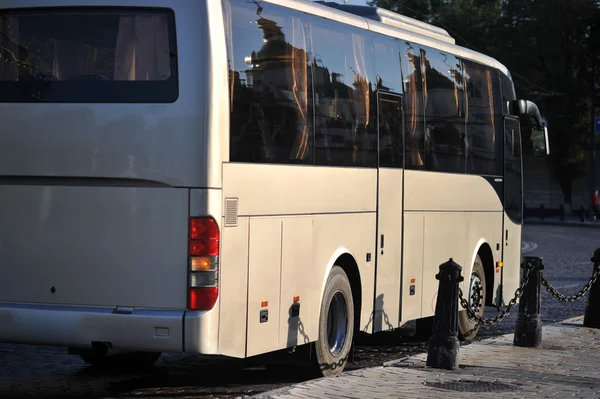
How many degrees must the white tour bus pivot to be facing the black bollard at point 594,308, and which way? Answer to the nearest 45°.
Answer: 0° — it already faces it

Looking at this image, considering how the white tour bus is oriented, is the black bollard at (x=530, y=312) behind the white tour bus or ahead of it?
ahead

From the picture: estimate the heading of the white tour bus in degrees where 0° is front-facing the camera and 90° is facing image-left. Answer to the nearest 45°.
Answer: approximately 225°
